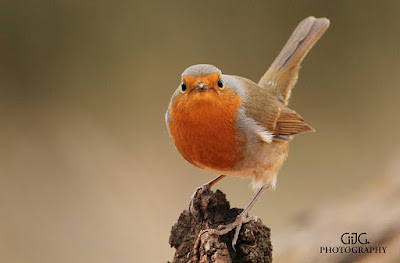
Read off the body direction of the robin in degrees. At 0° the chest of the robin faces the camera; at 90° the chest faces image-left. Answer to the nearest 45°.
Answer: approximately 45°
